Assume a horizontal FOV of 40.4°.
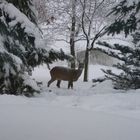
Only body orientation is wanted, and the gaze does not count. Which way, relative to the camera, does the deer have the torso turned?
to the viewer's right
